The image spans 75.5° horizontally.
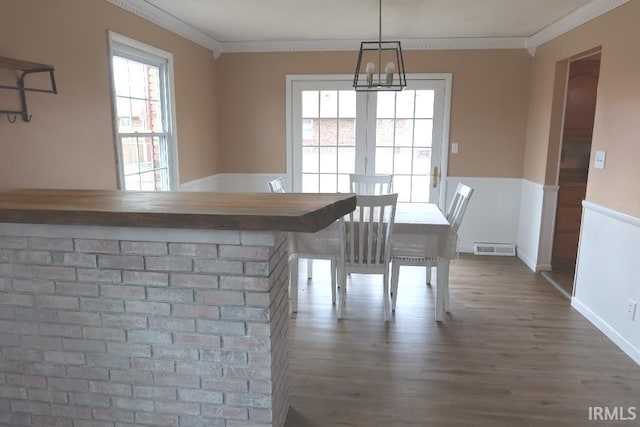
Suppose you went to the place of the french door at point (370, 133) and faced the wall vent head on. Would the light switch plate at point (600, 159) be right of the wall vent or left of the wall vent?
right

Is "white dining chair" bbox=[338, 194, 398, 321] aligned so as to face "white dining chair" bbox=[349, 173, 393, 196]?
yes

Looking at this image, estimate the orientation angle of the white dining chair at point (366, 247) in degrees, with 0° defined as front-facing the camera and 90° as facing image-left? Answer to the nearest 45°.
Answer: approximately 180°

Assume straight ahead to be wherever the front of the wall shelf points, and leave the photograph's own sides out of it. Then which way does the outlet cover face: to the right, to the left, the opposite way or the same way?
the opposite way

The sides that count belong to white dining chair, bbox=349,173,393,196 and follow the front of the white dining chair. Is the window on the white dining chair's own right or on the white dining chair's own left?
on the white dining chair's own right

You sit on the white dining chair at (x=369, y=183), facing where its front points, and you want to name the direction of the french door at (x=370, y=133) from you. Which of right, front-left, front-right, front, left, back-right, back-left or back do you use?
back

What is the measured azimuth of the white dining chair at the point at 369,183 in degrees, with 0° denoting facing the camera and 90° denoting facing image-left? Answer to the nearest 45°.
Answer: approximately 0°

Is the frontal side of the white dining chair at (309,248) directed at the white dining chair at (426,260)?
yes

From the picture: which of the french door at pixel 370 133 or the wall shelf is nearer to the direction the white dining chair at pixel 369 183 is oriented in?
the wall shelf

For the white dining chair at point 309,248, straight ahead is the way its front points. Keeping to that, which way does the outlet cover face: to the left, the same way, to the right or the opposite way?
the opposite way

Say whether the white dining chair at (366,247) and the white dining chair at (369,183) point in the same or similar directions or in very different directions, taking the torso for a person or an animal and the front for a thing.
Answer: very different directions

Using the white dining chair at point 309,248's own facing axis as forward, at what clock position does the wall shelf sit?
The wall shelf is roughly at 5 o'clock from the white dining chair.

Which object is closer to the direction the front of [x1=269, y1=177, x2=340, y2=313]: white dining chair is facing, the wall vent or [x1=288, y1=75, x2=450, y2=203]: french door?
the wall vent
